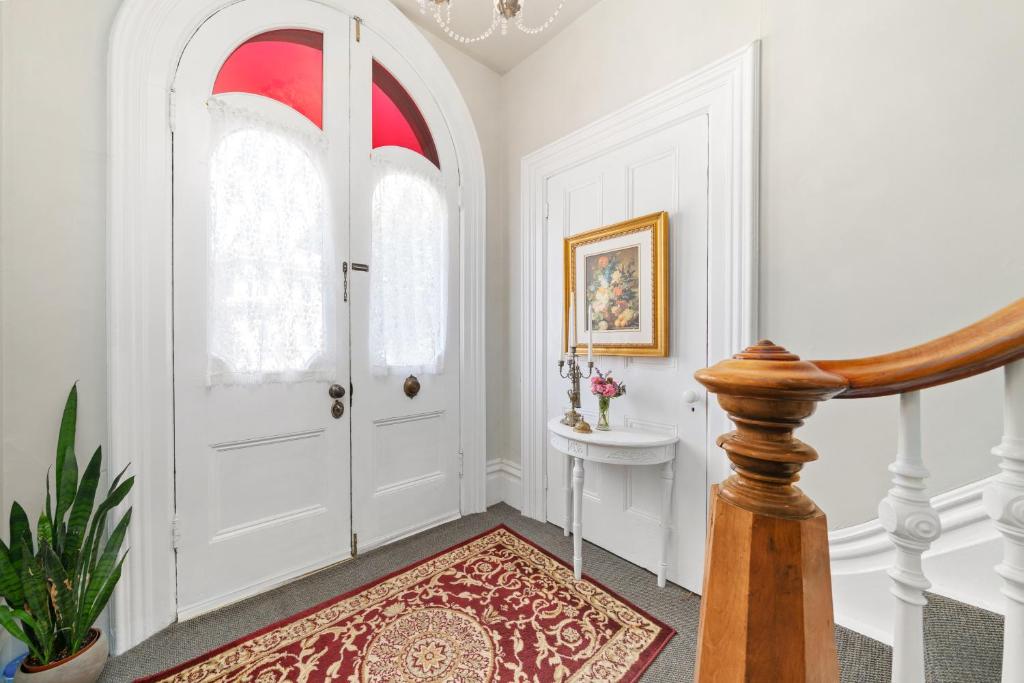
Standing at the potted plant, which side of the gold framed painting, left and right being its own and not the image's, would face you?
front

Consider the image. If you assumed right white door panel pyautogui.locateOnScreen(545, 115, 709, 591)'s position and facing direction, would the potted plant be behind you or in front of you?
in front

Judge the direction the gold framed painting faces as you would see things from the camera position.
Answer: facing the viewer and to the left of the viewer

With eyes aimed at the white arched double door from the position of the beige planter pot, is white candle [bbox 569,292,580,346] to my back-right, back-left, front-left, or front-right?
front-right

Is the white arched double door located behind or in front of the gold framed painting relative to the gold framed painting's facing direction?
in front

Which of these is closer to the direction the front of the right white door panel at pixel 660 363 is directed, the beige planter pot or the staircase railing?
the beige planter pot

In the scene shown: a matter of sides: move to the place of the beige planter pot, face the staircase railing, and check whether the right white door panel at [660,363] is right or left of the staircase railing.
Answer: left

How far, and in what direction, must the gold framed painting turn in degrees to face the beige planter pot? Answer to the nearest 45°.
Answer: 0° — it already faces it

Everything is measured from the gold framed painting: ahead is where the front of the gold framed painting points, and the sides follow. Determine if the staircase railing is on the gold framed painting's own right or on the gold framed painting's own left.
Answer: on the gold framed painting's own left
